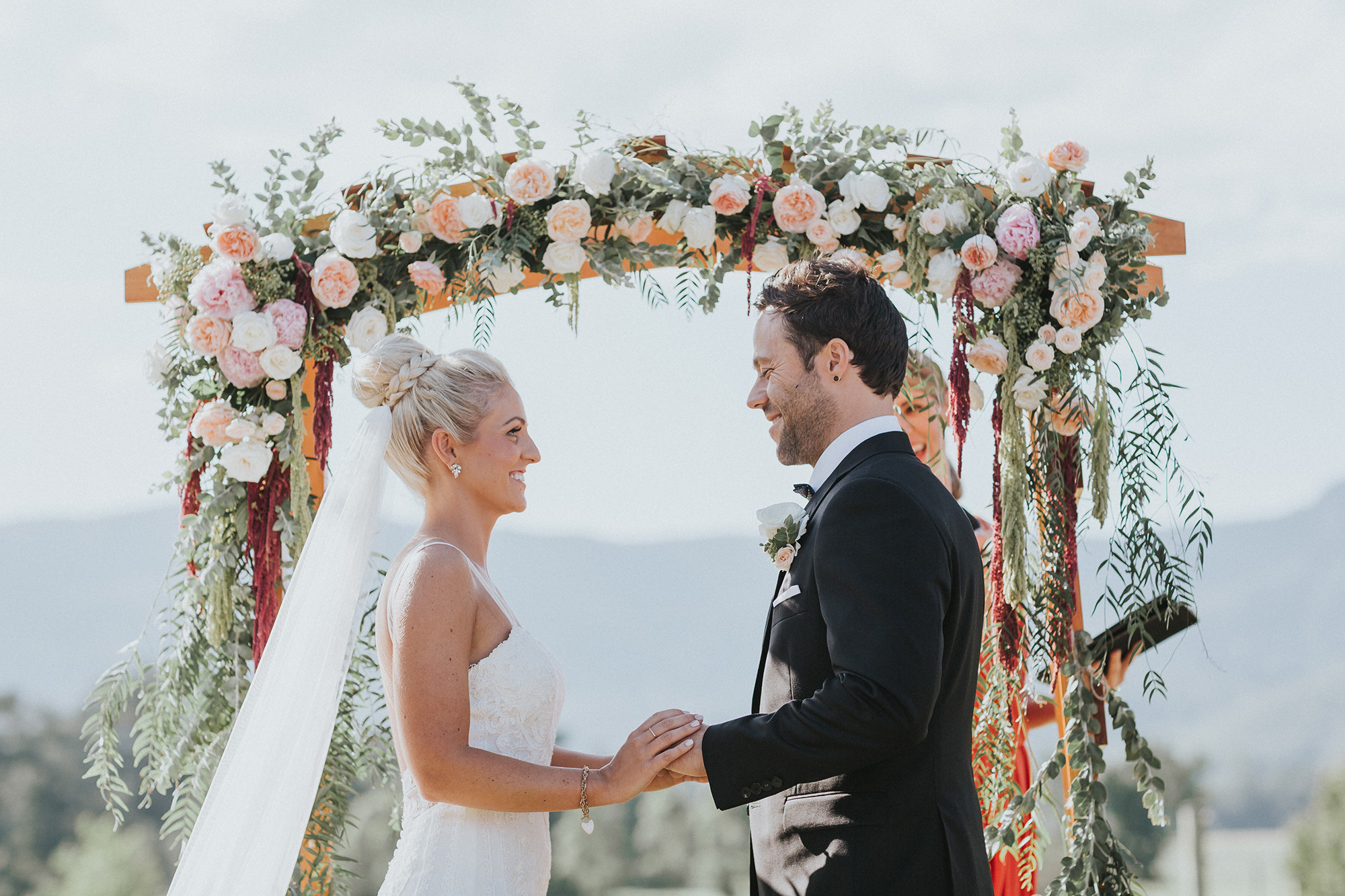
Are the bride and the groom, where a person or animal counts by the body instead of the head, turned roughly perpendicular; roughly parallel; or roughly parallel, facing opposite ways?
roughly parallel, facing opposite ways

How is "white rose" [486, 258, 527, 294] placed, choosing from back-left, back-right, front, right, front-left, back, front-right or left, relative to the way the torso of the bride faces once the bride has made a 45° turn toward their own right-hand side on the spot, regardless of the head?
back-left

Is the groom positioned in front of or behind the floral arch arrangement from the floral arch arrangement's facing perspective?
in front

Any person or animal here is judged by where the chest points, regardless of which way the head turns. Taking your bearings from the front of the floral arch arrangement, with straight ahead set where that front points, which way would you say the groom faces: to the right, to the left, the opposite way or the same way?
to the right

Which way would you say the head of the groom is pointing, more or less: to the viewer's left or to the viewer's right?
to the viewer's left

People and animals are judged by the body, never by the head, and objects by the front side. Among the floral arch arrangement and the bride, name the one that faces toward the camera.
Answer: the floral arch arrangement

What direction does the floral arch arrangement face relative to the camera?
toward the camera

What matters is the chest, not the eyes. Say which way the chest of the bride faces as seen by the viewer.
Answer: to the viewer's right

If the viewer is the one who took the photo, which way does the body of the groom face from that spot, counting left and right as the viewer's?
facing to the left of the viewer

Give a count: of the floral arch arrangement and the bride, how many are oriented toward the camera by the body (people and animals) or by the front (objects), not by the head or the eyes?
1

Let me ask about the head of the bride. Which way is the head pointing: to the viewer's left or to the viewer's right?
to the viewer's right

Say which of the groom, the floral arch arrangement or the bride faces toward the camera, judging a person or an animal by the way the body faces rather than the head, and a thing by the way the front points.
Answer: the floral arch arrangement
